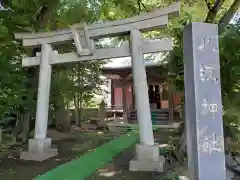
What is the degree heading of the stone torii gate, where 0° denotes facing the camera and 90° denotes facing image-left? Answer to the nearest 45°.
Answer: approximately 45°

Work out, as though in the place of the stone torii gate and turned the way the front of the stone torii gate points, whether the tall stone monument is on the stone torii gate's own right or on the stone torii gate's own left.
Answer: on the stone torii gate's own left
